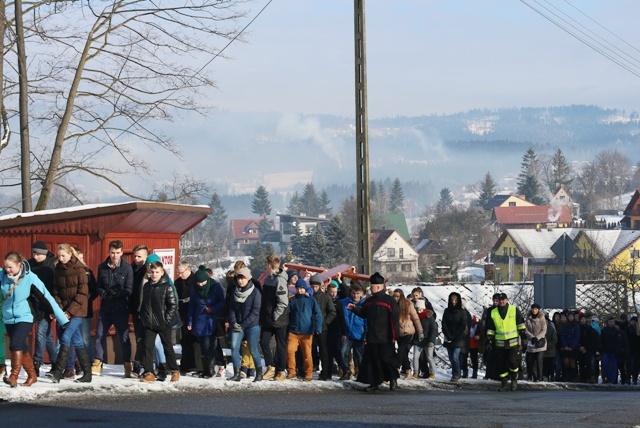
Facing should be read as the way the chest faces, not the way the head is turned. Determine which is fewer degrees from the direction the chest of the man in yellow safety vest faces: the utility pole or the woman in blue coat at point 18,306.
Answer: the woman in blue coat

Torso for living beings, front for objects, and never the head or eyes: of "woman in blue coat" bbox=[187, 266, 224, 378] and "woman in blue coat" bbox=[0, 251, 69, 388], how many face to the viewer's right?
0

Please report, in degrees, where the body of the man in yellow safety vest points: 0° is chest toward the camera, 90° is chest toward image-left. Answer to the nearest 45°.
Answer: approximately 0°

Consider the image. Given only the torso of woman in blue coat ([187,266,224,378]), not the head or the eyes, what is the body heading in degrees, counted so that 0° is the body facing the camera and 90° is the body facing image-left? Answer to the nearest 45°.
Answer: approximately 45°

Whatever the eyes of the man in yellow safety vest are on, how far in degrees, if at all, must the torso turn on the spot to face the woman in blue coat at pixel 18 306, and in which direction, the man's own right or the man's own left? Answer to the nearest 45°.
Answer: approximately 45° to the man's own right

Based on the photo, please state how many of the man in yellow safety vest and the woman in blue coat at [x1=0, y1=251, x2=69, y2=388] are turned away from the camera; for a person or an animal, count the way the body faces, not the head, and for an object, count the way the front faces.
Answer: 0

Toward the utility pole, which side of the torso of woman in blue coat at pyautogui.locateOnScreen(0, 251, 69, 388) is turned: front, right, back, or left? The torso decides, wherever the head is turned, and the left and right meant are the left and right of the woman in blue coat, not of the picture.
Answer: back
